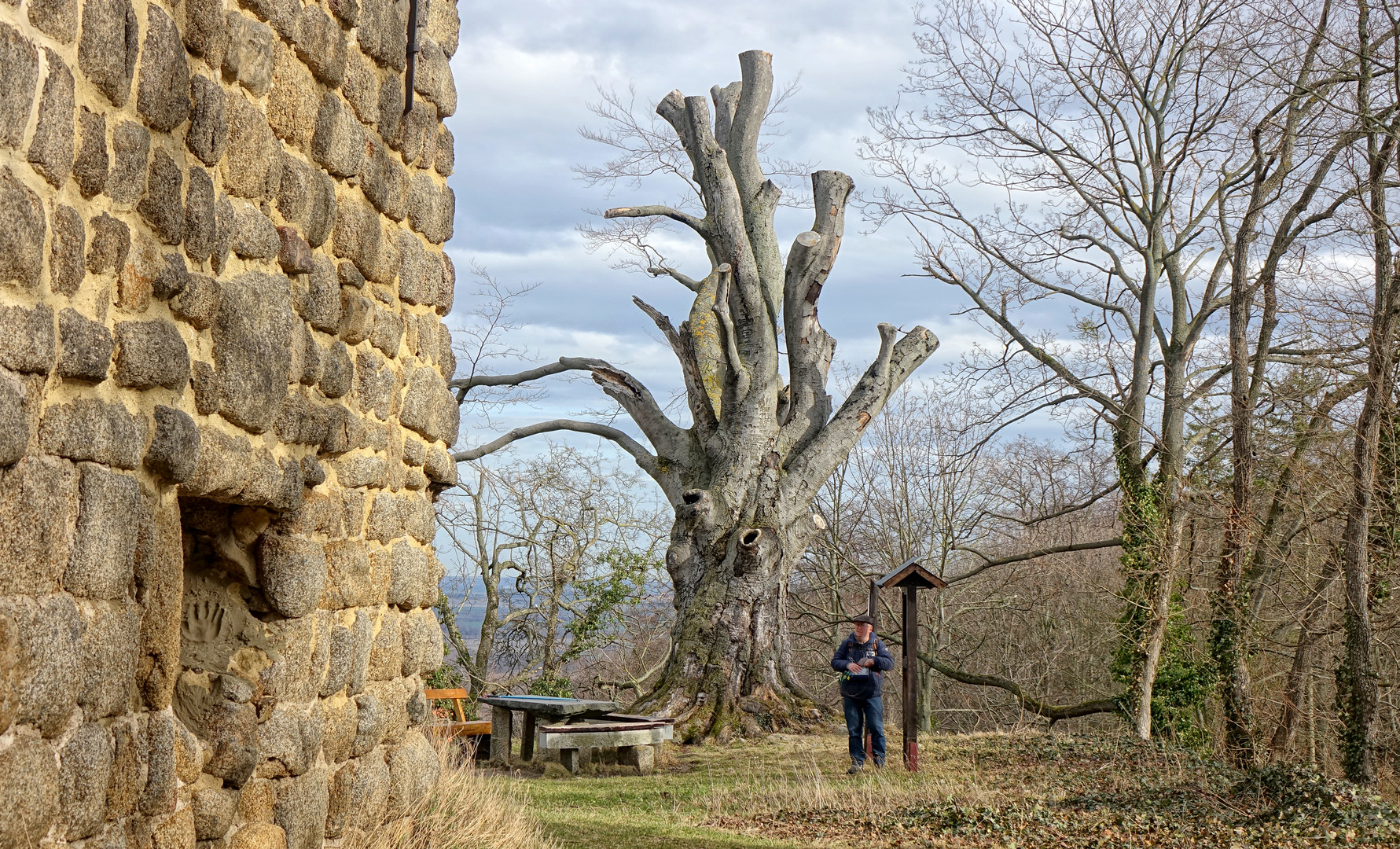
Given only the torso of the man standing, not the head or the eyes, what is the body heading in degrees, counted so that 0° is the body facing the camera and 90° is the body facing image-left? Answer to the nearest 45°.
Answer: approximately 0°

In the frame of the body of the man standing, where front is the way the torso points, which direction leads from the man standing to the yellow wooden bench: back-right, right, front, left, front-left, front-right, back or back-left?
right

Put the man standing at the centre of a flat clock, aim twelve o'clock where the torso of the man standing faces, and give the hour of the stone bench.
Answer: The stone bench is roughly at 3 o'clock from the man standing.

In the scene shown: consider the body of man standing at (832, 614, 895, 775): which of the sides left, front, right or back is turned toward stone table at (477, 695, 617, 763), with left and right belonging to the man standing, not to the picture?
right

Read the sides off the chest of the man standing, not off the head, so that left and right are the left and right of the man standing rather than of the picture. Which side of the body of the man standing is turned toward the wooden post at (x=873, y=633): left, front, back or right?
back

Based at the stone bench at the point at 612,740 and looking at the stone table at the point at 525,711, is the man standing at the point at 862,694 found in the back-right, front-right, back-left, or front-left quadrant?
back-right
